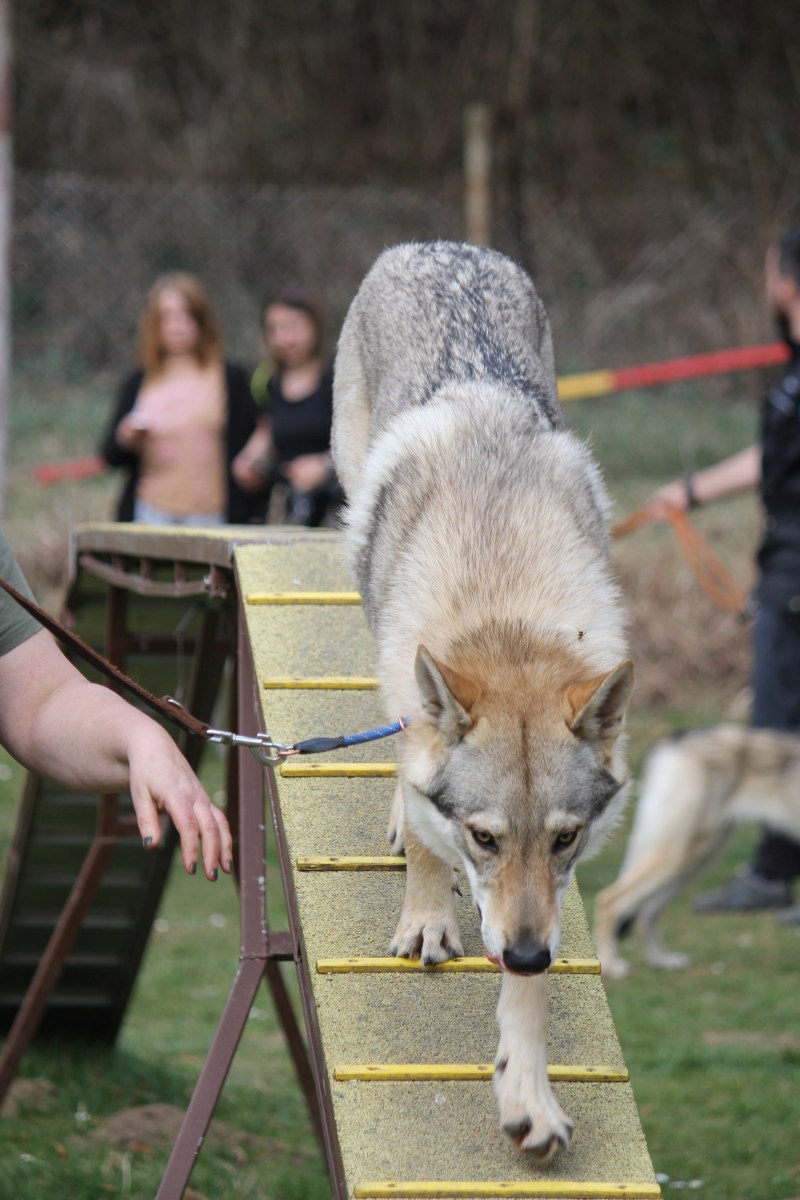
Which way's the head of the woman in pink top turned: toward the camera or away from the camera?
toward the camera

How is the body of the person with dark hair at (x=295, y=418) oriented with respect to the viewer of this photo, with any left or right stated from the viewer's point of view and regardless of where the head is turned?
facing the viewer and to the left of the viewer

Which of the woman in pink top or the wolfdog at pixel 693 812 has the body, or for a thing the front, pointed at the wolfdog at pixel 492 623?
the woman in pink top

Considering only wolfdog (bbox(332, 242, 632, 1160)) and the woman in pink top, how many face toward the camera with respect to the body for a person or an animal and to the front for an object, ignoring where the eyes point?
2

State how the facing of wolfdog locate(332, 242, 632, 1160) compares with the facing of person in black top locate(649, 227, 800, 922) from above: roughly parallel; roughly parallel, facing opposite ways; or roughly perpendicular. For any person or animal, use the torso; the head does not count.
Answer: roughly perpendicular

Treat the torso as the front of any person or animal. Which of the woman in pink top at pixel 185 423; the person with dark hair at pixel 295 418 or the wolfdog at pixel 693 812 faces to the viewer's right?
the wolfdog

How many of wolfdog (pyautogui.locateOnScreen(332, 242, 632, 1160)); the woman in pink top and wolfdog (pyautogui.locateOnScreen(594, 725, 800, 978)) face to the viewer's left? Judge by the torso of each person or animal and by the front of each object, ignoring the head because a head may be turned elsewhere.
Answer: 0

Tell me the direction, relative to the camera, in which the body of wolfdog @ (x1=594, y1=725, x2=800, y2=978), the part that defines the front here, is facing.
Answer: to the viewer's right

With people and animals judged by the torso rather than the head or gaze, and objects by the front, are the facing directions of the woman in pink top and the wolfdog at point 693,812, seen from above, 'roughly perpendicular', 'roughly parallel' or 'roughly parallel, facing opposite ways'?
roughly perpendicular

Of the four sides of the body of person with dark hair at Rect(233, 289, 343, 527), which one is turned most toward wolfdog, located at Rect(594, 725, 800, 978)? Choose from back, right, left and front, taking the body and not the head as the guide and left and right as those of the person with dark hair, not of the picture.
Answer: front

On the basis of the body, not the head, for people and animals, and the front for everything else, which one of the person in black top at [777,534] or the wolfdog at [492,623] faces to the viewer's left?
the person in black top

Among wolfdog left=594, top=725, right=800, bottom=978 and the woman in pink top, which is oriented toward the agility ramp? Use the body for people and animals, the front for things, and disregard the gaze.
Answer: the woman in pink top

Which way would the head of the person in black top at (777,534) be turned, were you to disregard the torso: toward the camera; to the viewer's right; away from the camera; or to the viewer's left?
to the viewer's left

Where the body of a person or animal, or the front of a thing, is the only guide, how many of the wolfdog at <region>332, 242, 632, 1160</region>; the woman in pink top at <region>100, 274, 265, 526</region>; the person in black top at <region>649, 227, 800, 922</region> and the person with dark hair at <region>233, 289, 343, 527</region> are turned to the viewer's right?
0

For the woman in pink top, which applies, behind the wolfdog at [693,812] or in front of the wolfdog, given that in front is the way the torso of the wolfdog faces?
behind

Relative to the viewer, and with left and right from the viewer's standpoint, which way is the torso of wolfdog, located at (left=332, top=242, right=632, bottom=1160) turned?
facing the viewer

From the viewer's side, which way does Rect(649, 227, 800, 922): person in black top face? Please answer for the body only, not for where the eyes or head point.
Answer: to the viewer's left

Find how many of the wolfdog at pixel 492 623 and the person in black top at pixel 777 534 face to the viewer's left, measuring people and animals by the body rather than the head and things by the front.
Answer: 1

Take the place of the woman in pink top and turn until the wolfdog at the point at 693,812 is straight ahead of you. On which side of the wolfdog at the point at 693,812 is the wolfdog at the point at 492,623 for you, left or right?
right
